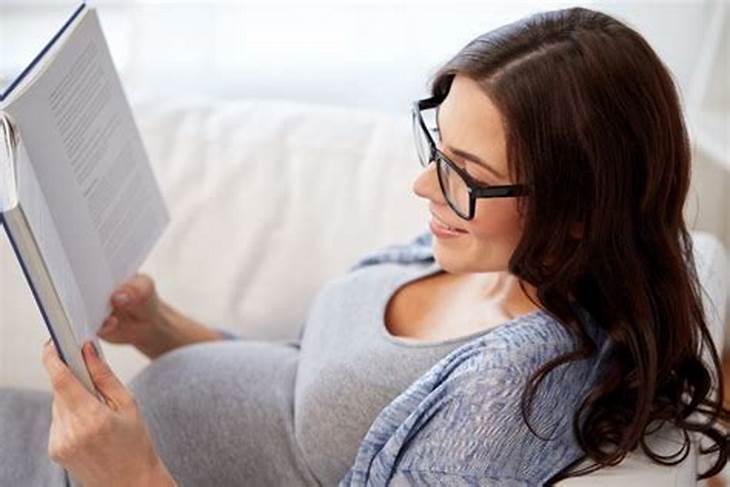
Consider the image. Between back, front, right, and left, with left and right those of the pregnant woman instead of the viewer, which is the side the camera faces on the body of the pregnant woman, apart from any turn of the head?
left

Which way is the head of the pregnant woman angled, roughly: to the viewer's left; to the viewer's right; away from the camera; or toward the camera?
to the viewer's left

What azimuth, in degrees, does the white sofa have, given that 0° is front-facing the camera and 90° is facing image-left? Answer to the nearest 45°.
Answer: approximately 0°
